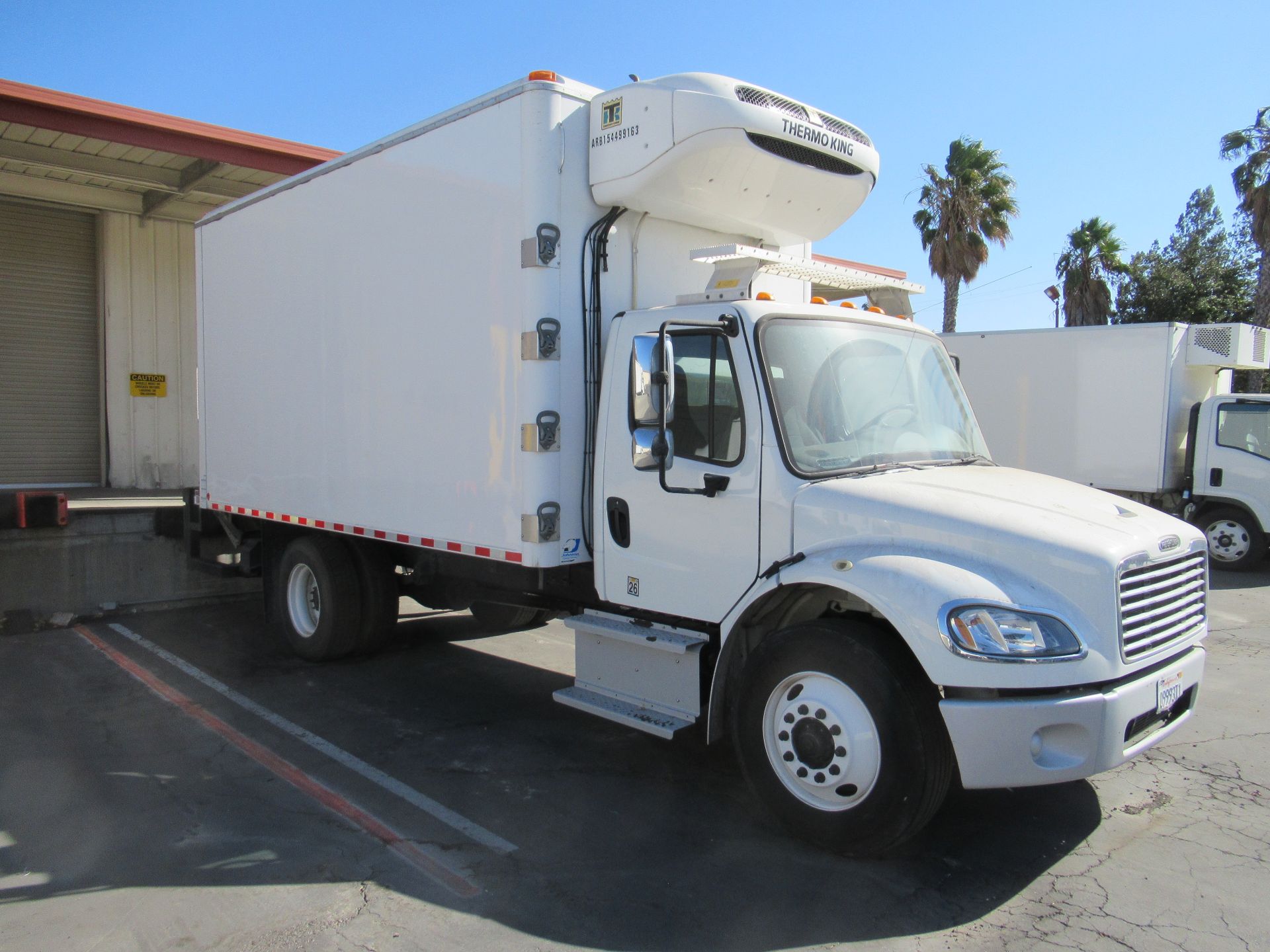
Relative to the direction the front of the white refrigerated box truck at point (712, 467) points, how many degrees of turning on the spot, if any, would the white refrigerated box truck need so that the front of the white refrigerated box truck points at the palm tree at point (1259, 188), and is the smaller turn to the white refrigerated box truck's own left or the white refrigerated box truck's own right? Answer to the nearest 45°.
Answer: approximately 90° to the white refrigerated box truck's own left

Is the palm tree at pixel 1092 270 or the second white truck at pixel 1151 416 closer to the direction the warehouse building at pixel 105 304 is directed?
the second white truck

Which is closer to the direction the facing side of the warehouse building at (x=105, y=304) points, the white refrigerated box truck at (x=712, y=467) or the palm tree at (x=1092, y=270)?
the white refrigerated box truck

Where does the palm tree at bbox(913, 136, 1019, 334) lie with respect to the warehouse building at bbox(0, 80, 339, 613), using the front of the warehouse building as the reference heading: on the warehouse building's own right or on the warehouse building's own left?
on the warehouse building's own left

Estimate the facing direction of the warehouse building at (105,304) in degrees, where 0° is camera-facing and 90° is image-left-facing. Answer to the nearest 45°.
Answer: approximately 315°

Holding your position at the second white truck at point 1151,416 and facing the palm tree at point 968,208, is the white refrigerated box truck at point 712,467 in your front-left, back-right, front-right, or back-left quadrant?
back-left

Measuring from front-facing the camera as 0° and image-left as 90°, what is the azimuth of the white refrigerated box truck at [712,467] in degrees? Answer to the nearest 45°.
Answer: approximately 315°

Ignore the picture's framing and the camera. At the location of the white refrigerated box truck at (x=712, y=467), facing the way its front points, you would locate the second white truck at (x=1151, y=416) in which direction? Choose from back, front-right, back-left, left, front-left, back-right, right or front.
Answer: left

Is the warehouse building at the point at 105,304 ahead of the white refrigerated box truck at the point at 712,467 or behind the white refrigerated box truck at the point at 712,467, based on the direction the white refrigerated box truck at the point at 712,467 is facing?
behind

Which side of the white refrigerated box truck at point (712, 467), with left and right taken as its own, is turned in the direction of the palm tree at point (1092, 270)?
left
